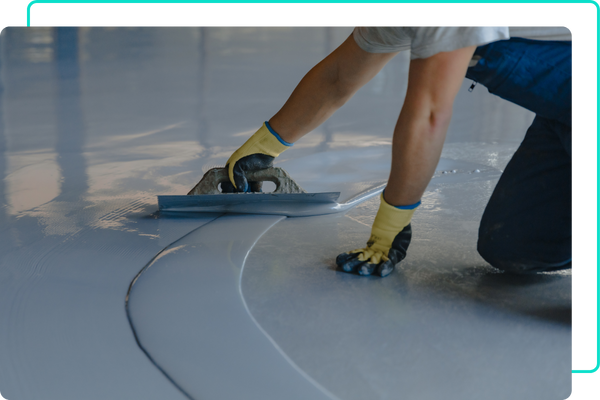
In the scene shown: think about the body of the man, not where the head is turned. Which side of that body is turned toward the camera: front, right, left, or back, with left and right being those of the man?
left
